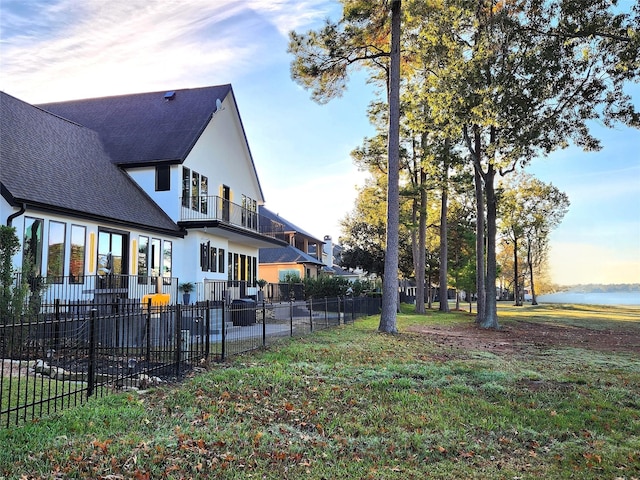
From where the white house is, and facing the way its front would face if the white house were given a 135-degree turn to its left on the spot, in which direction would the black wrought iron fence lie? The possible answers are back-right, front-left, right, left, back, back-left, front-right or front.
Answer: back

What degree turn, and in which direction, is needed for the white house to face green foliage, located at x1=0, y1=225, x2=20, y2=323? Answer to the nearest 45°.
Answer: approximately 45° to its right

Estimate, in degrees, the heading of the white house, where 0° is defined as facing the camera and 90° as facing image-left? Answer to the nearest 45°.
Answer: approximately 315°

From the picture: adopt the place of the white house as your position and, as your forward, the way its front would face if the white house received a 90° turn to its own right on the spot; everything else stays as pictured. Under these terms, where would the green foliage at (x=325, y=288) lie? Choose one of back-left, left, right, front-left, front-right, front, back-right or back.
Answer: back
